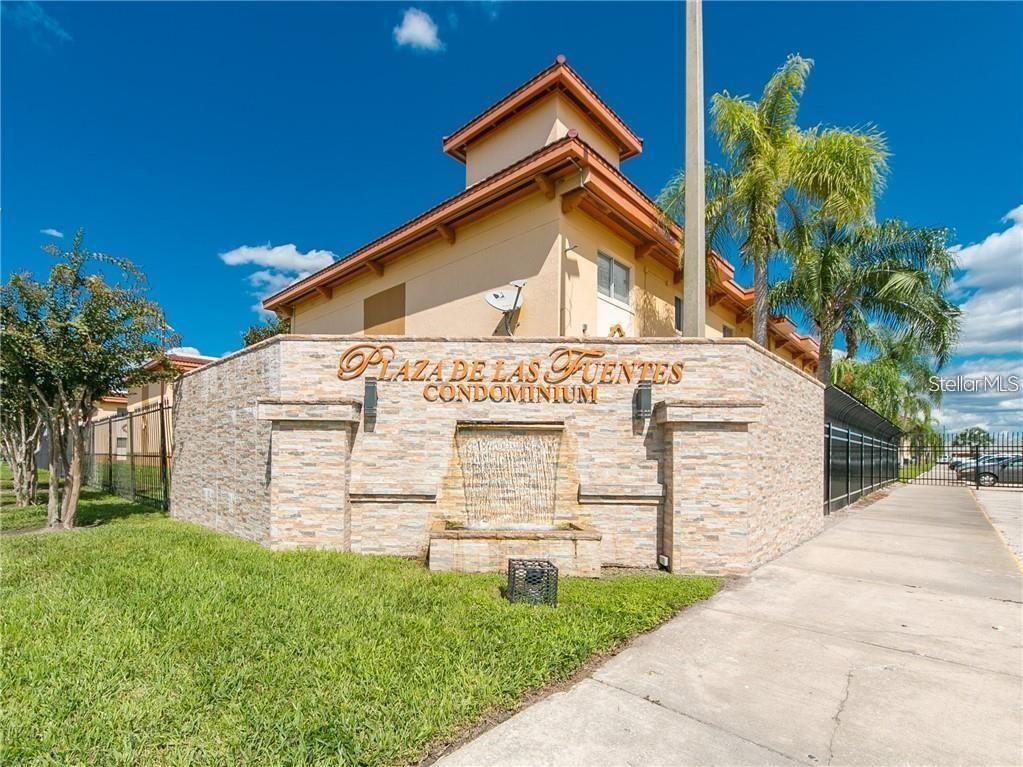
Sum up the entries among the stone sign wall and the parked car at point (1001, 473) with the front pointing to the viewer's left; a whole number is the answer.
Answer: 1

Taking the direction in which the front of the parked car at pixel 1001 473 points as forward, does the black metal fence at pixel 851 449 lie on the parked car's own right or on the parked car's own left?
on the parked car's own left

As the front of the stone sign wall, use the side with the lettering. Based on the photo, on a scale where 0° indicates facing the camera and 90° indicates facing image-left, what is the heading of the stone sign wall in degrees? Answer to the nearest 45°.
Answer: approximately 0°

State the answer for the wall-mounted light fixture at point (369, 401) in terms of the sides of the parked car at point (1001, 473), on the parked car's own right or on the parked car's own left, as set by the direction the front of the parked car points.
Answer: on the parked car's own left

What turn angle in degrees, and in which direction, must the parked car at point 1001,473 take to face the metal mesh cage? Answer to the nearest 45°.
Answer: approximately 90° to its left

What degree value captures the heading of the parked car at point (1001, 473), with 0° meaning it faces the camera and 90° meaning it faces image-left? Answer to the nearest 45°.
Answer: approximately 90°
